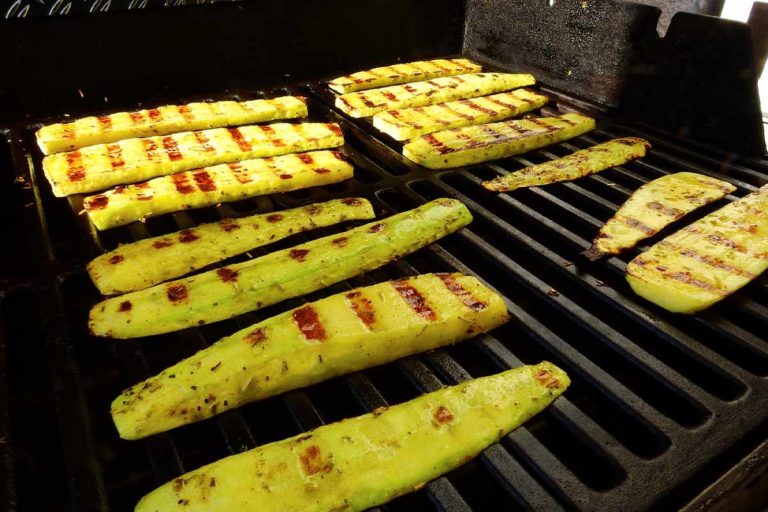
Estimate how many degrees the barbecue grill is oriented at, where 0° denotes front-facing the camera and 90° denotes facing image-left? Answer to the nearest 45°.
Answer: approximately 315°
